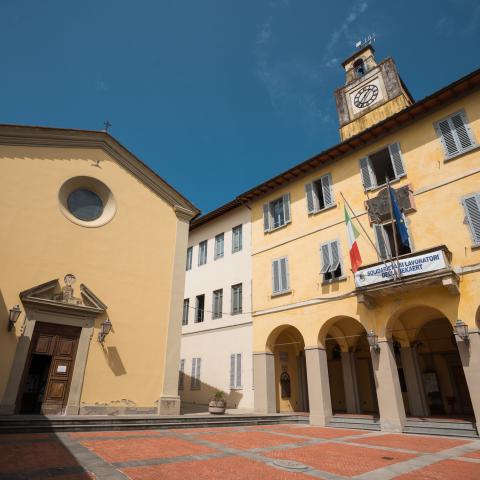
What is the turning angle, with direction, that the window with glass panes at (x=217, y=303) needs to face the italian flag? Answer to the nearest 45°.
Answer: approximately 90° to its left

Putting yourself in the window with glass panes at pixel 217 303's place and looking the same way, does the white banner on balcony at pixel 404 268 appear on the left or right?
on its left

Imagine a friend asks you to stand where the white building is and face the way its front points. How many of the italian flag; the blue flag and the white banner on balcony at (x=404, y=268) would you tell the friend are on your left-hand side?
3

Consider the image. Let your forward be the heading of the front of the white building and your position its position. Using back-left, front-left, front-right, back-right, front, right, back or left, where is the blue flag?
left

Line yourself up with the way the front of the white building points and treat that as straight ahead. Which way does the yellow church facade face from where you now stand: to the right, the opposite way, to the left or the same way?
to the left

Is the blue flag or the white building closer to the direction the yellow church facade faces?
the blue flag

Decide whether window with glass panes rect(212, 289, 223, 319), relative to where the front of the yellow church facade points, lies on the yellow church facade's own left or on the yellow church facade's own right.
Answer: on the yellow church facade's own left

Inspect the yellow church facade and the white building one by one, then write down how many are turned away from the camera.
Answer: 0

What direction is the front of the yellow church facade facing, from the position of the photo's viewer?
facing the viewer and to the right of the viewer

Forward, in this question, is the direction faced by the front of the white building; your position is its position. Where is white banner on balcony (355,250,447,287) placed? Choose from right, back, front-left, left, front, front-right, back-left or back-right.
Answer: left

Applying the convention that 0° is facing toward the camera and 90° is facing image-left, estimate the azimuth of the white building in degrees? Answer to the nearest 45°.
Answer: approximately 45°

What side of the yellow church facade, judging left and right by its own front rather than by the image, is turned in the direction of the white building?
left

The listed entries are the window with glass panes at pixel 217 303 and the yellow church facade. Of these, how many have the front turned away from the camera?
0

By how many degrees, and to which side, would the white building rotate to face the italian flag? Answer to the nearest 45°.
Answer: approximately 90° to its left

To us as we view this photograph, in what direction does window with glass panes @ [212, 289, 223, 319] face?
facing the viewer and to the left of the viewer
